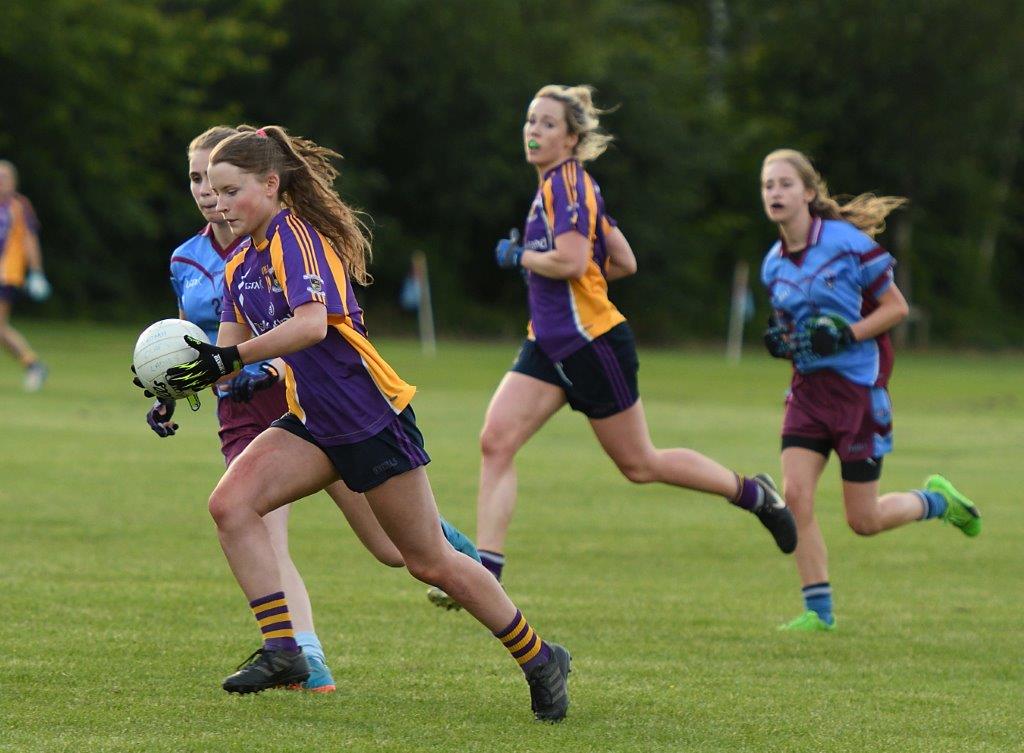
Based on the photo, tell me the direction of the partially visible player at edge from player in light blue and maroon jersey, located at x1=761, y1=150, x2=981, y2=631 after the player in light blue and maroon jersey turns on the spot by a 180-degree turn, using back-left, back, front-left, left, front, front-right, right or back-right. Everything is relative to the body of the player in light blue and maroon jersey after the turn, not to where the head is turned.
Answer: left

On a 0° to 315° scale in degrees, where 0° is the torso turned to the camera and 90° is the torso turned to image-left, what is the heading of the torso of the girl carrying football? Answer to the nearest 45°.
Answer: approximately 45°

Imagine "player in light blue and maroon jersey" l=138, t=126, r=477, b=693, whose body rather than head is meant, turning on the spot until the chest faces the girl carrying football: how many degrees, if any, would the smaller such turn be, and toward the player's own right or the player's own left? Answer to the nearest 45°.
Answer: approximately 45° to the player's own left

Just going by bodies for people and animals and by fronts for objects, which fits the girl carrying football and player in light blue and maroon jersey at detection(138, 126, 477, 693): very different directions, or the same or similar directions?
same or similar directions

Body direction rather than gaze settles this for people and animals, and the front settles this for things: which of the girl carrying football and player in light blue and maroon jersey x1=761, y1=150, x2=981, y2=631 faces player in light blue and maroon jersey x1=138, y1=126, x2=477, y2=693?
player in light blue and maroon jersey x1=761, y1=150, x2=981, y2=631

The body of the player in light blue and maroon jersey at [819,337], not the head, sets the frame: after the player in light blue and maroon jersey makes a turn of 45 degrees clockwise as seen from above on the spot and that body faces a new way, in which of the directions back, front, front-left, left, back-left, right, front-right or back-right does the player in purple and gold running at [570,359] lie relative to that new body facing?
front

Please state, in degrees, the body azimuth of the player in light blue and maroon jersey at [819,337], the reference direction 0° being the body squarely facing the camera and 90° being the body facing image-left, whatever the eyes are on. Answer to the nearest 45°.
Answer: approximately 45°

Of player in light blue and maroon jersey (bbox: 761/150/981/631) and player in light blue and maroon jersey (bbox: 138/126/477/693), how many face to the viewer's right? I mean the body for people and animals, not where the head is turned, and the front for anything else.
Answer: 0

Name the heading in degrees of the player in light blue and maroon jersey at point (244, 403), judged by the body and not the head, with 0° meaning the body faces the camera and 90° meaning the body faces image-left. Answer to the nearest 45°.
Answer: approximately 45°

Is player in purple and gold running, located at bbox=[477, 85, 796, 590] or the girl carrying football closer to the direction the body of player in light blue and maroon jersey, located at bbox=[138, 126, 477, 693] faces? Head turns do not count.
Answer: the girl carrying football

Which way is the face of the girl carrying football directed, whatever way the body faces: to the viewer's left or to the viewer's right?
to the viewer's left

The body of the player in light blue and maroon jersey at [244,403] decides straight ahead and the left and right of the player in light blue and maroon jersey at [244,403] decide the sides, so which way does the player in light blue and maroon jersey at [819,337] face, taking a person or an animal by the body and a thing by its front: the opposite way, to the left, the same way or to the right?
the same way

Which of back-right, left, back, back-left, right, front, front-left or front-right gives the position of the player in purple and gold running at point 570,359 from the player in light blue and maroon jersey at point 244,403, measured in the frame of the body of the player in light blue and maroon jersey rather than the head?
back

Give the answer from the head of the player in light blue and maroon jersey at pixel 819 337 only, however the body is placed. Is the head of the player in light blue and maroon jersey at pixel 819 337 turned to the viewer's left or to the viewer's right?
to the viewer's left

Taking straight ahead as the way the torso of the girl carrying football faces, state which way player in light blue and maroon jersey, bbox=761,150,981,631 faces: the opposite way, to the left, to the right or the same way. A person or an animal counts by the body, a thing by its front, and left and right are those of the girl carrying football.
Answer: the same way
